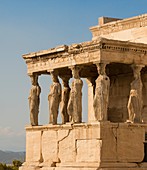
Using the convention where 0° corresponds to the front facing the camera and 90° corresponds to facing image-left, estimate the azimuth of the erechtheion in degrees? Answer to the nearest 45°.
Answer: approximately 45°
